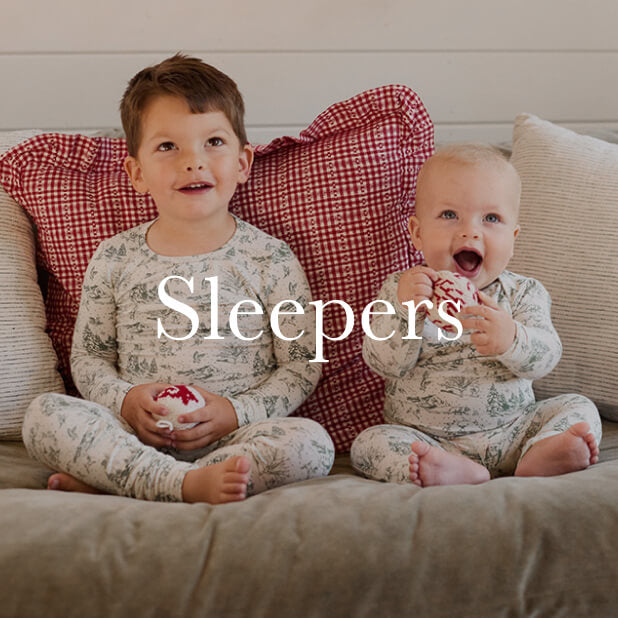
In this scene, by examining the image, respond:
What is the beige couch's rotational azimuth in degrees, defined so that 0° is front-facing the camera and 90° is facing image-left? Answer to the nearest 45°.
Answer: approximately 0°

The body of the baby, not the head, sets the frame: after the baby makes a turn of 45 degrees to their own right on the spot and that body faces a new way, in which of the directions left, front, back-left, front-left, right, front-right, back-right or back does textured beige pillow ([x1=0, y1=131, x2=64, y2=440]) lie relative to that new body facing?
front-right
